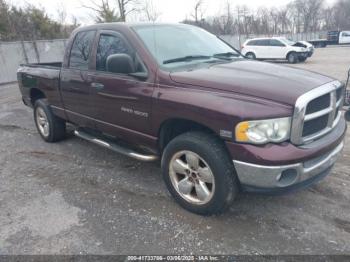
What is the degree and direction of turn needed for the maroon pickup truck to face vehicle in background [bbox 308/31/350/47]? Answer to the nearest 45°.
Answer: approximately 90° to its left

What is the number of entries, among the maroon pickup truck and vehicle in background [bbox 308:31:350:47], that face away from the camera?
0

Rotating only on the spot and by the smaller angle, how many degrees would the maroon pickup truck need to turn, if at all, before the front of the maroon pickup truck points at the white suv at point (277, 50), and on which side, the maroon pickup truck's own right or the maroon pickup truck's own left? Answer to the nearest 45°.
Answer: approximately 135° to the maroon pickup truck's own left

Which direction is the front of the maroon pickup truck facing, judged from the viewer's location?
facing the viewer and to the right of the viewer
